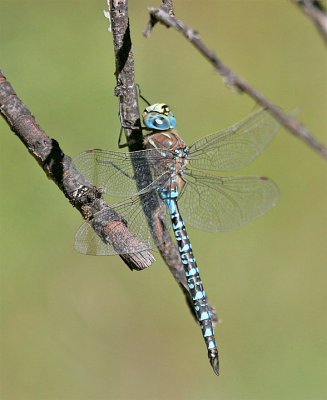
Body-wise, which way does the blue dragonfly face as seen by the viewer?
away from the camera
